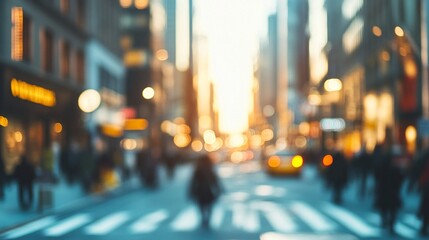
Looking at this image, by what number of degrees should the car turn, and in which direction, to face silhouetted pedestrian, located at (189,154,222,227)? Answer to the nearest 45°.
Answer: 0° — it already faces them

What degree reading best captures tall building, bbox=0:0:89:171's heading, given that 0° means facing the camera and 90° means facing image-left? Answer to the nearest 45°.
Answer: approximately 315°

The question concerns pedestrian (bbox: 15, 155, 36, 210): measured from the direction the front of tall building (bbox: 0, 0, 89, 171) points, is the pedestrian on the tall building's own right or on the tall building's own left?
on the tall building's own right

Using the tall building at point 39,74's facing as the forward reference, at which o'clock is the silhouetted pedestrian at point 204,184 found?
The silhouetted pedestrian is roughly at 1 o'clock from the tall building.

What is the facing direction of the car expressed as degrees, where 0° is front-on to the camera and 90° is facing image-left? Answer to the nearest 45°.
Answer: approximately 0°

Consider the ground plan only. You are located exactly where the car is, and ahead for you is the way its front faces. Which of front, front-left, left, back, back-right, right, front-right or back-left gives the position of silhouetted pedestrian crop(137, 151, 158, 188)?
front-right

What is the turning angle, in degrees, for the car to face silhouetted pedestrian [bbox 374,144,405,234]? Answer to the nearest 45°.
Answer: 0° — it already faces them
